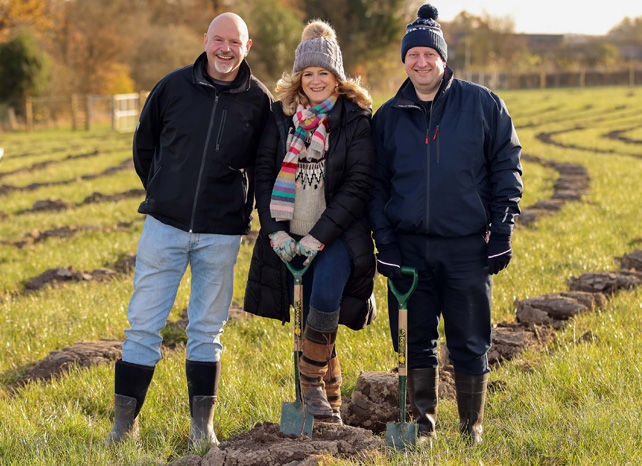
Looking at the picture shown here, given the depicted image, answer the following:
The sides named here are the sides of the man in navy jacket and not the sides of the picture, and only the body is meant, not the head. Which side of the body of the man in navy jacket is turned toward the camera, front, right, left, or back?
front

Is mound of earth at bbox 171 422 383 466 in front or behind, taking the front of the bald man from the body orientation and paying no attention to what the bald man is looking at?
in front

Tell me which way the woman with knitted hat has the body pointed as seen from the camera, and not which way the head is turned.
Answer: toward the camera

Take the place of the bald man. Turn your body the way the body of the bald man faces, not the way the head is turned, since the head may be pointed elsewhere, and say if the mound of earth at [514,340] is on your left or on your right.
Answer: on your left

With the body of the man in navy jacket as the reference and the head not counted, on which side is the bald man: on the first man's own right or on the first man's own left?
on the first man's own right

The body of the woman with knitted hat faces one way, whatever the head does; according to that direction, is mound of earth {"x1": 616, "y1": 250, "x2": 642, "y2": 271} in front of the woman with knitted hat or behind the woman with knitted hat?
behind

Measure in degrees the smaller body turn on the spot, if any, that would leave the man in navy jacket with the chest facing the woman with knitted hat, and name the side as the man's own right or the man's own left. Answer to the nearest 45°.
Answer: approximately 90° to the man's own right

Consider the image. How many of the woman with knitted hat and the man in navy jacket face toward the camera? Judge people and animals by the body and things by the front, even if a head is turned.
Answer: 2

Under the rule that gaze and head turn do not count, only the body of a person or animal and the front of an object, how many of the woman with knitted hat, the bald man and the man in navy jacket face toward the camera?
3
